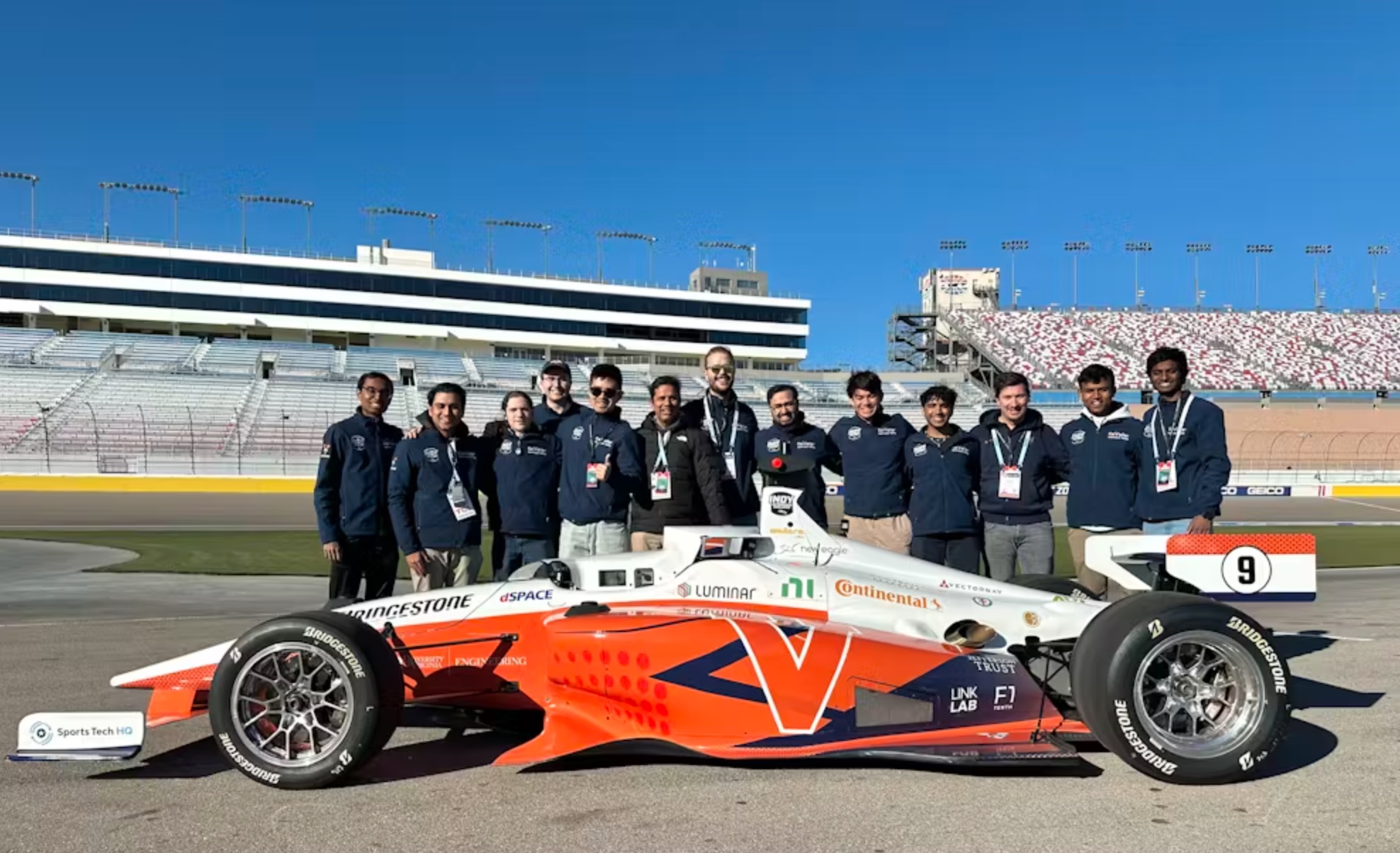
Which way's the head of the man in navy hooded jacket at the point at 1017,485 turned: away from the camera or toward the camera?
toward the camera

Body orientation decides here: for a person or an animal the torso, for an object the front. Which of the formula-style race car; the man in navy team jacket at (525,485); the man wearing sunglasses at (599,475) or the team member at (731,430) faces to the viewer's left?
the formula-style race car

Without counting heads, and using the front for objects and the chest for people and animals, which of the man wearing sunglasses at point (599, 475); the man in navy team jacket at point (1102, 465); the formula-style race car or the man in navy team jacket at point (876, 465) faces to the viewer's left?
the formula-style race car

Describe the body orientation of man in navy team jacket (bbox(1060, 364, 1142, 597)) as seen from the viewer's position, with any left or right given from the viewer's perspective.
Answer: facing the viewer

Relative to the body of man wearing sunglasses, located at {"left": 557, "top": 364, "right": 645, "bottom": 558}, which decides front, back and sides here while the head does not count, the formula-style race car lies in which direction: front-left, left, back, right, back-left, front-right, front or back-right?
front

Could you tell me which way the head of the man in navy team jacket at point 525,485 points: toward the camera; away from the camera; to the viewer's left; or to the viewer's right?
toward the camera

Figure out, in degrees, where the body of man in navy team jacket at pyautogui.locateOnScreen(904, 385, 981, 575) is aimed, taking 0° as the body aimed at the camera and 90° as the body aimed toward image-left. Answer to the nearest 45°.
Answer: approximately 0°

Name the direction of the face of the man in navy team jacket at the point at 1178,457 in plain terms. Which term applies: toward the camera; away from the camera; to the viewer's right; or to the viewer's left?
toward the camera

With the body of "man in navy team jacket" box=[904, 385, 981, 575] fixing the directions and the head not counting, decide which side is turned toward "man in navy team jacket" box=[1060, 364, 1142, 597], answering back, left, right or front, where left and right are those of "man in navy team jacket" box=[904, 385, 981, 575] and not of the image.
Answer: left

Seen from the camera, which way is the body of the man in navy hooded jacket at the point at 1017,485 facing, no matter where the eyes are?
toward the camera

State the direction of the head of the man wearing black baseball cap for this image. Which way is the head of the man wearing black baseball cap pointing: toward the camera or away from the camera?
toward the camera

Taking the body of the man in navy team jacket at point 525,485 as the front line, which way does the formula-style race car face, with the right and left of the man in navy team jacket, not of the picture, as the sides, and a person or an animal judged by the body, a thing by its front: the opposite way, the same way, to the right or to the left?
to the right

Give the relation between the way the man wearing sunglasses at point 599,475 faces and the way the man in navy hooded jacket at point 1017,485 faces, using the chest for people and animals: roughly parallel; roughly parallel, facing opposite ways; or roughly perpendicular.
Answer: roughly parallel

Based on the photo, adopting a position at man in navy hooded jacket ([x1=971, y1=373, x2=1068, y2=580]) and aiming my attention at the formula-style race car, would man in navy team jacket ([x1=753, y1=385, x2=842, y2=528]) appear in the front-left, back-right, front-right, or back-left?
front-right

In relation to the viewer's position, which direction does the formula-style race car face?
facing to the left of the viewer

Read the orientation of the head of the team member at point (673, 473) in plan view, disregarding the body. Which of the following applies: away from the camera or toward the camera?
toward the camera
